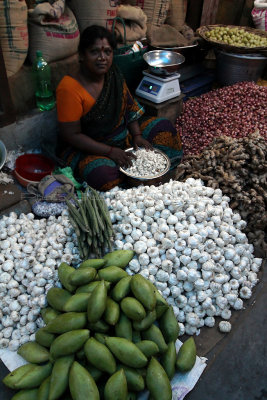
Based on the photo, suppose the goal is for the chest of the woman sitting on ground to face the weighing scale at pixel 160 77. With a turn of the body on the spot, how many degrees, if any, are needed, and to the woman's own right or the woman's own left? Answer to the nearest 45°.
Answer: approximately 90° to the woman's own left

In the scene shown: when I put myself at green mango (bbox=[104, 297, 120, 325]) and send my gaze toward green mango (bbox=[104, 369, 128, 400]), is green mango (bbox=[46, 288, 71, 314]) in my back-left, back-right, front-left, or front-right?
back-right

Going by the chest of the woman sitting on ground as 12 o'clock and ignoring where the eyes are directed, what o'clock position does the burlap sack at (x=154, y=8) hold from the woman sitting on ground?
The burlap sack is roughly at 8 o'clock from the woman sitting on ground.

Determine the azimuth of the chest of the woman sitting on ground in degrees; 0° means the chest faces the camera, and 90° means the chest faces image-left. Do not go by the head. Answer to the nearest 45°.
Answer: approximately 315°
